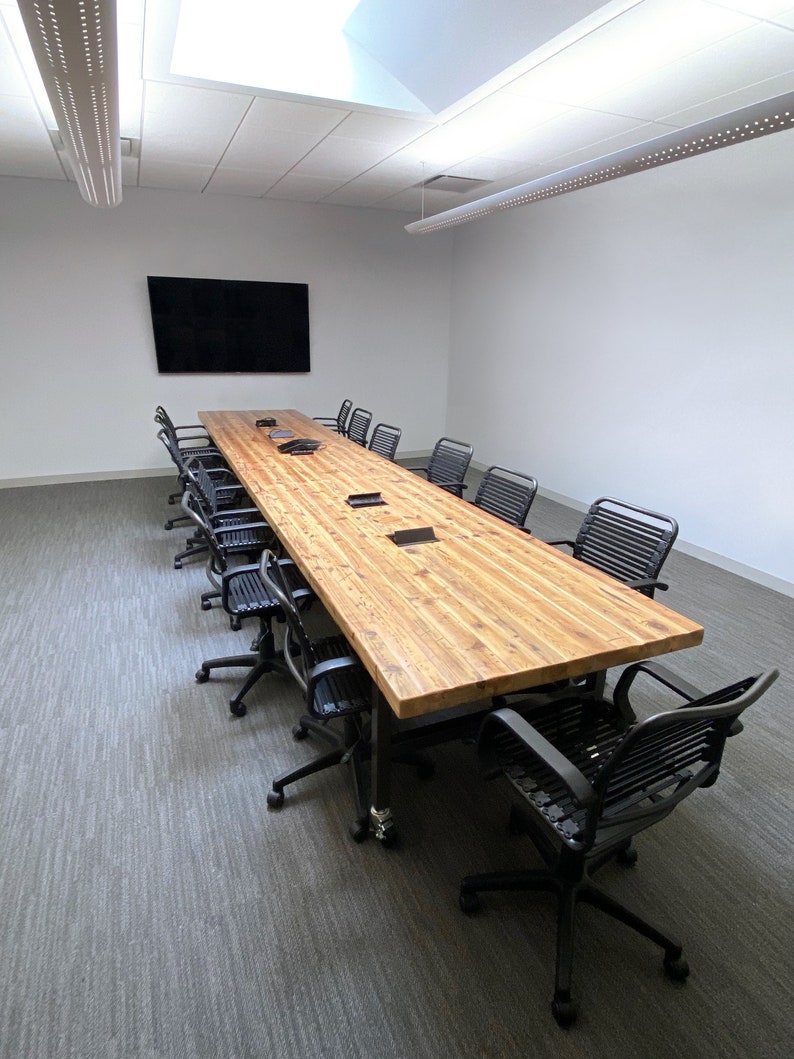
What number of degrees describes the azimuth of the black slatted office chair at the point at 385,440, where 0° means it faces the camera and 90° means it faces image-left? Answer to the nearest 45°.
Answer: approximately 45°

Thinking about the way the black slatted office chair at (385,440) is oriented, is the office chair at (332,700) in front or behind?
in front

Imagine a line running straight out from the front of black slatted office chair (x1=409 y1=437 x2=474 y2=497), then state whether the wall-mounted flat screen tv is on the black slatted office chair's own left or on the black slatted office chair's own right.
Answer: on the black slatted office chair's own right

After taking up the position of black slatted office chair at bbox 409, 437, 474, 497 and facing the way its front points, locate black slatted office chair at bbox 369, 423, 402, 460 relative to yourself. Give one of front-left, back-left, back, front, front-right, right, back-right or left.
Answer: right

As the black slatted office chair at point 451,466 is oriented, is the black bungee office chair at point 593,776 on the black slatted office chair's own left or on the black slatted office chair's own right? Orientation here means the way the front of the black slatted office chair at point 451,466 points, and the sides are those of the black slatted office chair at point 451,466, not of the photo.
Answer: on the black slatted office chair's own left

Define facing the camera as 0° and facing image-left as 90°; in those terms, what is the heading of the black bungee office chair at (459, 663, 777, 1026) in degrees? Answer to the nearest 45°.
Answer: approximately 135°

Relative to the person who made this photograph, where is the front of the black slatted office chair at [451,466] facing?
facing the viewer and to the left of the viewer

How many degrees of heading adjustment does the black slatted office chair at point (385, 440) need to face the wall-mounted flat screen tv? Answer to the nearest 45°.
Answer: approximately 90° to its right

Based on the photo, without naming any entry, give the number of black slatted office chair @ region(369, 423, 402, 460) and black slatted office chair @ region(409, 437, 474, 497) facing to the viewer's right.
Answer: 0

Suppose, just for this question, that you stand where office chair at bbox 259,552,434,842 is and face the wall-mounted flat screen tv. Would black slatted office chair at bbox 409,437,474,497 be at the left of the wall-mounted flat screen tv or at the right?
right

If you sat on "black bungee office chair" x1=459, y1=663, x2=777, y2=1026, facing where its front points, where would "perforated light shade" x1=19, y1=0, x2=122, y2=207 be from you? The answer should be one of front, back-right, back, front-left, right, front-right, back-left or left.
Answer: front-left
